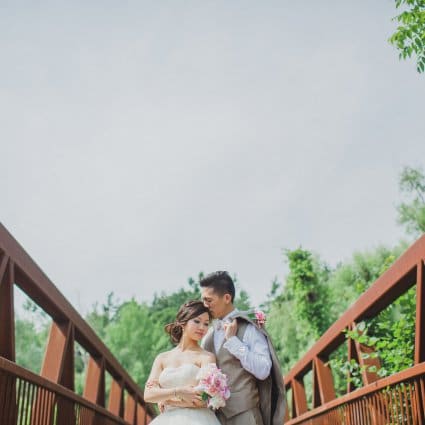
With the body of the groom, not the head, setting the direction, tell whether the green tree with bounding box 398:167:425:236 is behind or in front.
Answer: behind

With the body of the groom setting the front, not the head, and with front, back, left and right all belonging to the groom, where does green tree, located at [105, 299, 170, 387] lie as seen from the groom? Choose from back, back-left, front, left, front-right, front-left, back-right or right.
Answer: back-right

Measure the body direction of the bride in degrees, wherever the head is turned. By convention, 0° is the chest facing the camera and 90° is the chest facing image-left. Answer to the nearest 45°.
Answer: approximately 0°

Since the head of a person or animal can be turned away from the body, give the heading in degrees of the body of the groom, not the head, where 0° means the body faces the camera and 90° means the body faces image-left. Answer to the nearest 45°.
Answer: approximately 45°

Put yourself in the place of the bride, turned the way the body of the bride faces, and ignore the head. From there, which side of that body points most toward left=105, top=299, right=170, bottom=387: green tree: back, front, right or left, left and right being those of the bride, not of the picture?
back
